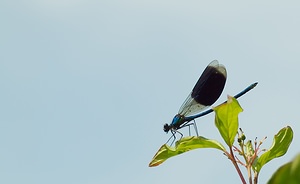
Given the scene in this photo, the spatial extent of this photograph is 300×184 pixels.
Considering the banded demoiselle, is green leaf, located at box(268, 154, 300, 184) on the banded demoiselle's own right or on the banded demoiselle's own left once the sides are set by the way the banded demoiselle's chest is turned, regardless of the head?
on the banded demoiselle's own left

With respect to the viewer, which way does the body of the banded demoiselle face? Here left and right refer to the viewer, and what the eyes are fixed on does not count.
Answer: facing to the left of the viewer

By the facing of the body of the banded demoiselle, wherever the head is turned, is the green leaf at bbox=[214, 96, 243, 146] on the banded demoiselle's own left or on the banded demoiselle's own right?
on the banded demoiselle's own left
